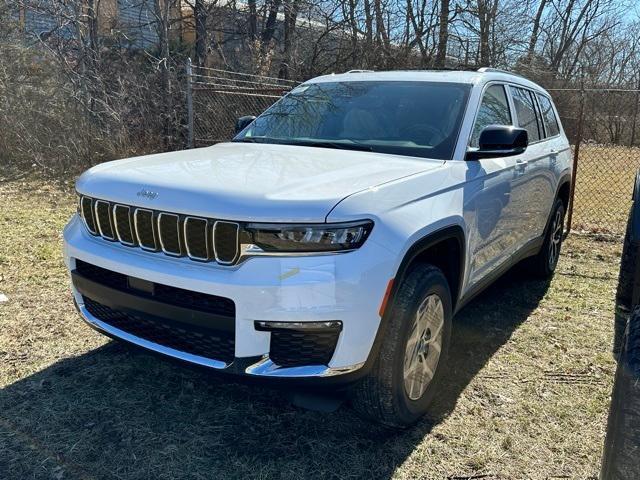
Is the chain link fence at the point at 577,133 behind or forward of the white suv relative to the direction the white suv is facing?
behind

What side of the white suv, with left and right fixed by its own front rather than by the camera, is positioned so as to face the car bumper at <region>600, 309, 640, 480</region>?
left

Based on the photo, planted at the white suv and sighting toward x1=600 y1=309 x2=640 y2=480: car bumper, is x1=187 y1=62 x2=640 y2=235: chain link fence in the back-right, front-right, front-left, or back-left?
back-left

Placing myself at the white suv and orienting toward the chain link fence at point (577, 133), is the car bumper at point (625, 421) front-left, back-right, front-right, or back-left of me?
back-right

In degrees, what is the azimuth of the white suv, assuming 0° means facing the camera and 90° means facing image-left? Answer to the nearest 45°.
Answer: approximately 45°

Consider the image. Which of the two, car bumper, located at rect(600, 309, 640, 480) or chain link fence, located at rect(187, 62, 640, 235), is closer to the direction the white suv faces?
the car bumper
